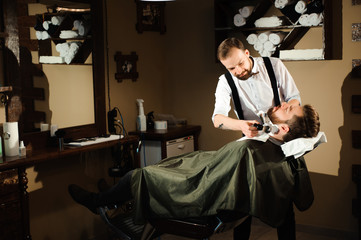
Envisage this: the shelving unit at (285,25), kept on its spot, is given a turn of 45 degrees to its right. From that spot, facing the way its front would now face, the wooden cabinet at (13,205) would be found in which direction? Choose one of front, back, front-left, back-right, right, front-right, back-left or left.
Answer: front

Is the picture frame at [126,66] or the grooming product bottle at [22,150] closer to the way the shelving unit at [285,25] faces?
the grooming product bottle

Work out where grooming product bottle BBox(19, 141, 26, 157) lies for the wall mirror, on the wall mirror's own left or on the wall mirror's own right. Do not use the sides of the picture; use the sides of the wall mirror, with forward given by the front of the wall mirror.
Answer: on the wall mirror's own right

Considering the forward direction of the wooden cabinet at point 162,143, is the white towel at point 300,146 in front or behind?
in front

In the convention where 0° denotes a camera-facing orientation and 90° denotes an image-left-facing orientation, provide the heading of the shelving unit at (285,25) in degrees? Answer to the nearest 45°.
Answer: approximately 0°

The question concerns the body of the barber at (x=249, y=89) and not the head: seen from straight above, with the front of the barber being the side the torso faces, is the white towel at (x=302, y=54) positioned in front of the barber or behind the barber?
behind

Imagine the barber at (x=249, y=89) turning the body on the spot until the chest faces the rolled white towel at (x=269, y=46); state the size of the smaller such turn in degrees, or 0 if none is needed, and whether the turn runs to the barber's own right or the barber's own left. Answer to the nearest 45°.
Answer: approximately 180°

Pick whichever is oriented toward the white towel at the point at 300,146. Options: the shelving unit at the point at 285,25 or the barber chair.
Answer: the shelving unit

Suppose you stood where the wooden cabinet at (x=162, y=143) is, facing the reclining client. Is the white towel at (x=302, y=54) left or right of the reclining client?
left

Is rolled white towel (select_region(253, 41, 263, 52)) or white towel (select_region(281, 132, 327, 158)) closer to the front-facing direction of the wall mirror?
the white towel

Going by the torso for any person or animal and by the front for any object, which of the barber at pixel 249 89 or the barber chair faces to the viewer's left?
the barber chair

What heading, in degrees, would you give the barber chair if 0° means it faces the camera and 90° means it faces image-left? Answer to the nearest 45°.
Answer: approximately 90°

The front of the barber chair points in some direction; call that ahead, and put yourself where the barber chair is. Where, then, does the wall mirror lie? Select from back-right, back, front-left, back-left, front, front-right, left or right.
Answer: front-right

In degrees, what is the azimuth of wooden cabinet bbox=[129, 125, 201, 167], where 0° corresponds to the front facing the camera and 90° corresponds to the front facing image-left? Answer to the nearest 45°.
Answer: approximately 315°

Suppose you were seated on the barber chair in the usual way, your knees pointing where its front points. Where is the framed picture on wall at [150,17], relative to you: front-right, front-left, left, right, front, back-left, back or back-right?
right
